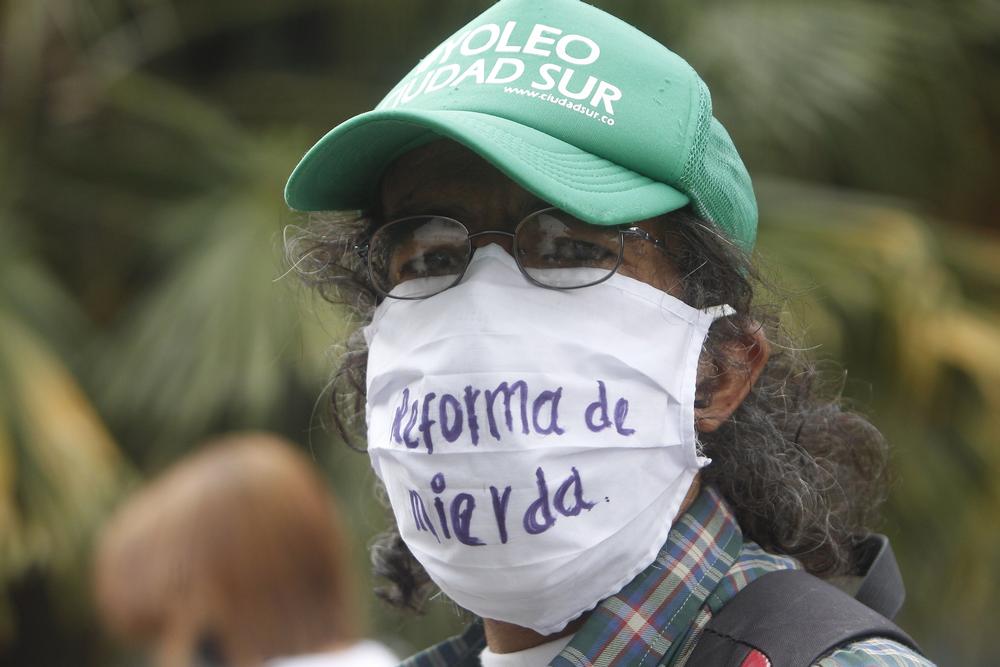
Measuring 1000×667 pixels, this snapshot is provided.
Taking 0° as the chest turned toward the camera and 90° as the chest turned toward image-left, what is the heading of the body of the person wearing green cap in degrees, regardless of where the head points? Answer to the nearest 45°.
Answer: approximately 45°

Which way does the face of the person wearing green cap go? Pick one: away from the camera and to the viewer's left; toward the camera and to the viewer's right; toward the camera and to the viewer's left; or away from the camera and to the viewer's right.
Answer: toward the camera and to the viewer's left
